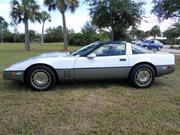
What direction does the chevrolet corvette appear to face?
to the viewer's left
